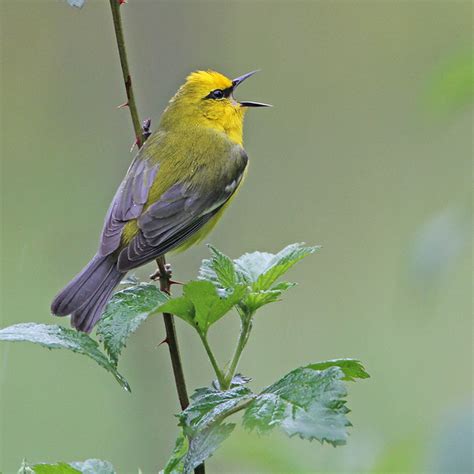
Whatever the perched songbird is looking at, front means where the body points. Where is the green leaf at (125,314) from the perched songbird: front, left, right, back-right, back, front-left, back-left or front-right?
back-left

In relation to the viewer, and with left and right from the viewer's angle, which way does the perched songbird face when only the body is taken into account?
facing away from the viewer and to the right of the viewer
